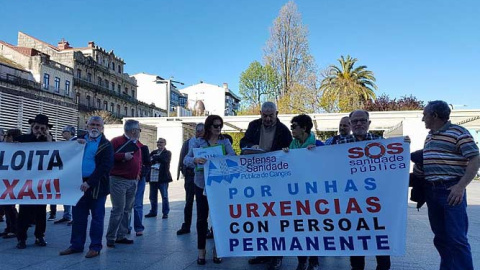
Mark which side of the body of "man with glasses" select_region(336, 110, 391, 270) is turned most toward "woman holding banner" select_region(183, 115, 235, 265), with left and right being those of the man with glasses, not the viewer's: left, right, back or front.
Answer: right

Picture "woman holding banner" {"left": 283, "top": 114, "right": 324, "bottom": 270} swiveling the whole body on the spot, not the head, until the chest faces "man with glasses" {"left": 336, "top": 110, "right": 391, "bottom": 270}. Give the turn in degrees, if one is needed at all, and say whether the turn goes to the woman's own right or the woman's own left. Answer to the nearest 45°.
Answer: approximately 135° to the woman's own left

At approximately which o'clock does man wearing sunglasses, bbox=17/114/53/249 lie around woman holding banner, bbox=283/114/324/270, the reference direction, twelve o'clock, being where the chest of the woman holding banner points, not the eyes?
The man wearing sunglasses is roughly at 2 o'clock from the woman holding banner.

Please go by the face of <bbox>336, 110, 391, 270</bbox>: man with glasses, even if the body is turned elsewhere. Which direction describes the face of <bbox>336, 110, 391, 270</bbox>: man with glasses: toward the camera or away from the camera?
toward the camera

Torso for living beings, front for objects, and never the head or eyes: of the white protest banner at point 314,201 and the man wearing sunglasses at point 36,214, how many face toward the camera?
2

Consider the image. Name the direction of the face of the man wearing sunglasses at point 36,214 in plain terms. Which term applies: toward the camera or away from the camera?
toward the camera

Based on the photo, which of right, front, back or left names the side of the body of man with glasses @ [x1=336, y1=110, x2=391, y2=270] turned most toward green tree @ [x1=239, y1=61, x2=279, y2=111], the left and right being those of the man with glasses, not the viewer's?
back

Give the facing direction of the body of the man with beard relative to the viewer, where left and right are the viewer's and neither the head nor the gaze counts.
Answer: facing the viewer and to the left of the viewer

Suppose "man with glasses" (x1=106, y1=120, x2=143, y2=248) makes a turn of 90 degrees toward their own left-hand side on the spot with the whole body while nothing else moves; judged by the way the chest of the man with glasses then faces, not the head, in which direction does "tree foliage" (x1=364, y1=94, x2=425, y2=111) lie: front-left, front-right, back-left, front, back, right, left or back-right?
front

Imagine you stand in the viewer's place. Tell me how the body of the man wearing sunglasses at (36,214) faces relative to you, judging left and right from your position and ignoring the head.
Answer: facing the viewer

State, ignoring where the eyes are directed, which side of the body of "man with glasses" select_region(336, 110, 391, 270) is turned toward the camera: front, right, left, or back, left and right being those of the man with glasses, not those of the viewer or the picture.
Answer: front
